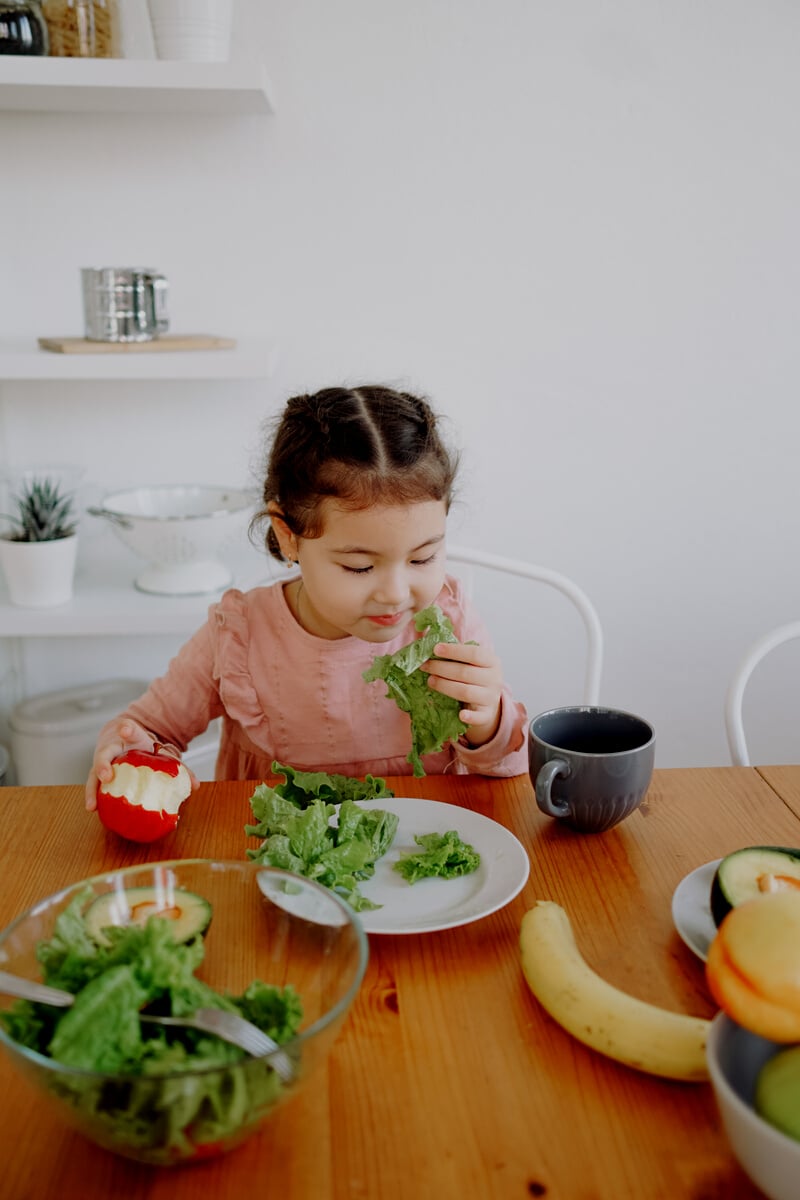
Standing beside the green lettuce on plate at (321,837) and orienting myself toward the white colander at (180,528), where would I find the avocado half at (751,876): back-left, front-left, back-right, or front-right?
back-right

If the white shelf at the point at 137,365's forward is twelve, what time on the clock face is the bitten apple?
The bitten apple is roughly at 12 o'clock from the white shelf.

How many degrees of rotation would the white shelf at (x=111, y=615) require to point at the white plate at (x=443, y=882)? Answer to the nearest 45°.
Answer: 0° — it already faces it

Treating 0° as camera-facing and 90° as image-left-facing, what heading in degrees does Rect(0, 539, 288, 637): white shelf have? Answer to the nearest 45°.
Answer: approximately 0°

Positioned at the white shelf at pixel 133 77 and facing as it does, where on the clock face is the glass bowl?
The glass bowl is roughly at 12 o'clock from the white shelf.

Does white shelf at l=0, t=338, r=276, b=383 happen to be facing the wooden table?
yes

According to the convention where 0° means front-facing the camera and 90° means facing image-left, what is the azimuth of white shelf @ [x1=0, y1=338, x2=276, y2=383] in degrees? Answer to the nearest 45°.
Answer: approximately 0°

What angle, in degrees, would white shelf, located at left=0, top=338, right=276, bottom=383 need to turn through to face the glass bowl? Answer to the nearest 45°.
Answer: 0° — it already faces it

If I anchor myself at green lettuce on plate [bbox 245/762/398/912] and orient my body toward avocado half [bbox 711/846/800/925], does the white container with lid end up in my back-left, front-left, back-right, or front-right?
back-left

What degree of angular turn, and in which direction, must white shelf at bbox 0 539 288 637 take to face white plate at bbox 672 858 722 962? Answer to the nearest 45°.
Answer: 0° — it already faces it
